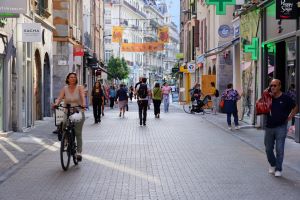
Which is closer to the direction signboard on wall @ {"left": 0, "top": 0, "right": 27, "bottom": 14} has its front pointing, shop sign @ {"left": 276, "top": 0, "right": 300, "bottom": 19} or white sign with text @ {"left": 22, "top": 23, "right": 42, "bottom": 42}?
the shop sign

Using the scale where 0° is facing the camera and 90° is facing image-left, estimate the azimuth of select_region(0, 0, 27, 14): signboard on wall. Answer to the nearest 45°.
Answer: approximately 315°

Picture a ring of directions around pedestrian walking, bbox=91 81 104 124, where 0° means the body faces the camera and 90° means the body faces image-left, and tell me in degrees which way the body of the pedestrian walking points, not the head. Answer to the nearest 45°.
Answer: approximately 0°

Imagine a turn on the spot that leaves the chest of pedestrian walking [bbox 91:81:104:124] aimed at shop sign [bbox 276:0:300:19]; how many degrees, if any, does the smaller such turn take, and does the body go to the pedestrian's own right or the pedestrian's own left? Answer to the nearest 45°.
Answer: approximately 45° to the pedestrian's own left

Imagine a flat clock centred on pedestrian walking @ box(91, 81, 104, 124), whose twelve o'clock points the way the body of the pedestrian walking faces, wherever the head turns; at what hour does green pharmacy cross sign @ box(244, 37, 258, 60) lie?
The green pharmacy cross sign is roughly at 10 o'clock from the pedestrian walking.

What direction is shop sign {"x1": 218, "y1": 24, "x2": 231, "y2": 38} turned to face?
toward the camera
